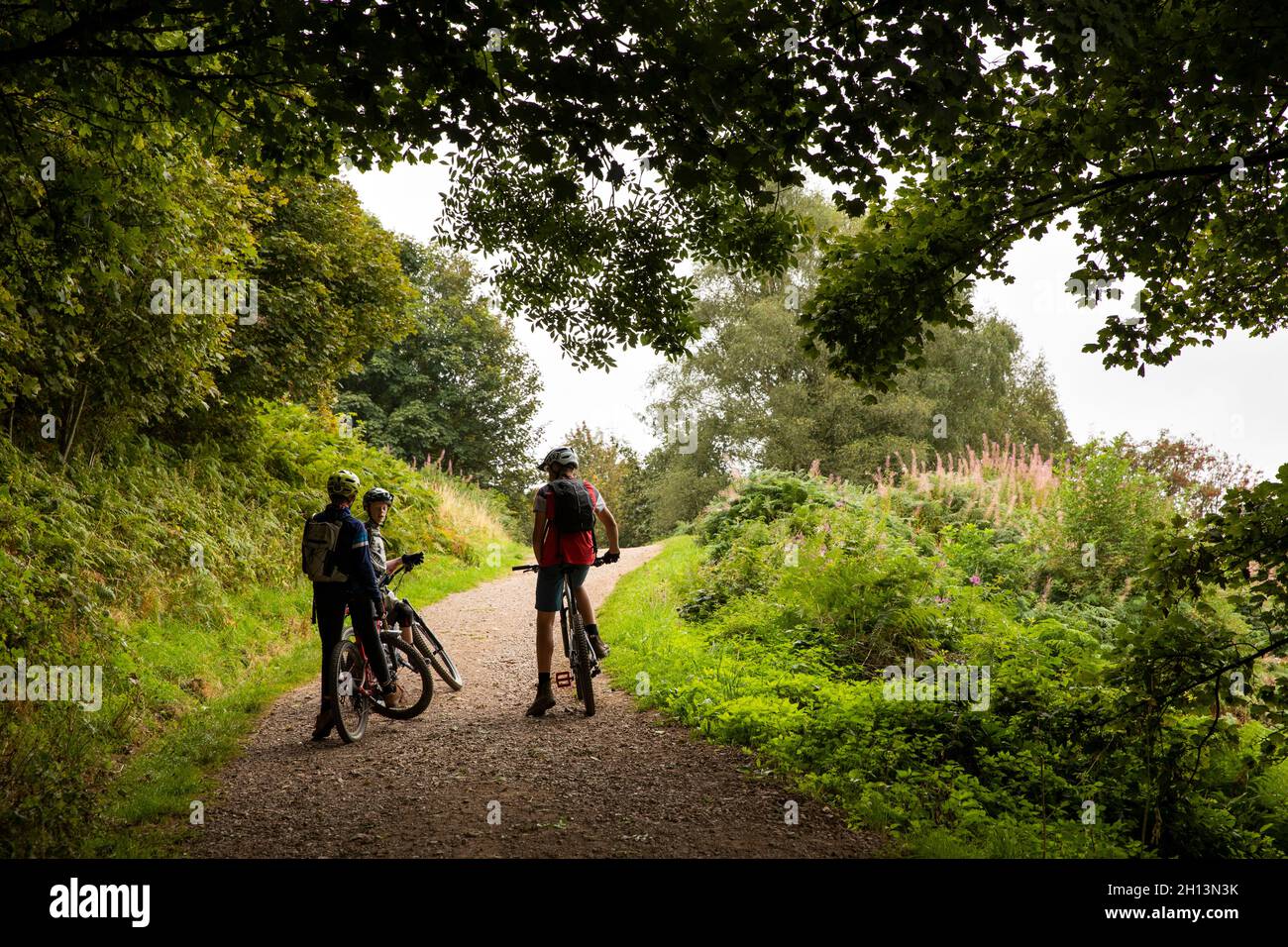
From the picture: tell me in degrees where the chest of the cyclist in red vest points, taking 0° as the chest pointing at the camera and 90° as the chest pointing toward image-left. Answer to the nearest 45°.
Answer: approximately 180°

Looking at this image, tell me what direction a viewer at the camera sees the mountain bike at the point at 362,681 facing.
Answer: facing away from the viewer and to the right of the viewer

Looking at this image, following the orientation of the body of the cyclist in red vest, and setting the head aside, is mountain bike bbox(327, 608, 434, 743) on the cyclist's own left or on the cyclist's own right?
on the cyclist's own left

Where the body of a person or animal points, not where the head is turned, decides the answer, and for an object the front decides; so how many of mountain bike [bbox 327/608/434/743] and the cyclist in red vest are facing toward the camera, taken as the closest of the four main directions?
0
